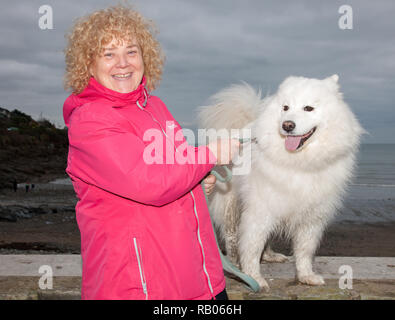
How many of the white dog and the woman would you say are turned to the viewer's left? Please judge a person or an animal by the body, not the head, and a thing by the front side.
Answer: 0

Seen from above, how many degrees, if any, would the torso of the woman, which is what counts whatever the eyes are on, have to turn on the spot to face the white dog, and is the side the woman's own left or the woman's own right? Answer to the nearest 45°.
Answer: approximately 90° to the woman's own left

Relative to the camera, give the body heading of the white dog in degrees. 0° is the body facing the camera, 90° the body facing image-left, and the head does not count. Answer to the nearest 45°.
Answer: approximately 315°
